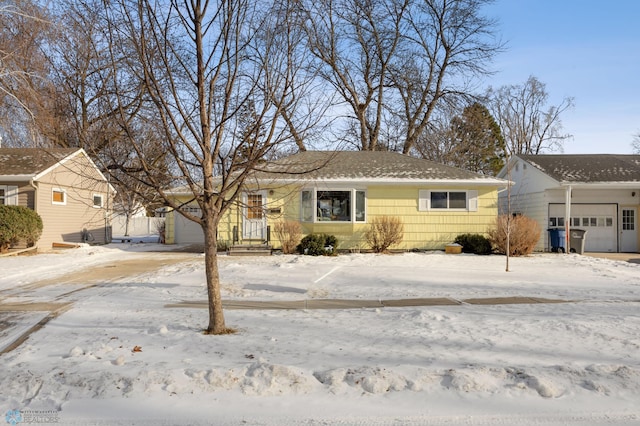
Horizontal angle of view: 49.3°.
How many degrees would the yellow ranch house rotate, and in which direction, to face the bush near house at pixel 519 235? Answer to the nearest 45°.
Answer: approximately 45° to its left

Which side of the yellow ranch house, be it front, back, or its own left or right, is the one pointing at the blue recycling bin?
left

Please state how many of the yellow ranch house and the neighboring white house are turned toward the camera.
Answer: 2

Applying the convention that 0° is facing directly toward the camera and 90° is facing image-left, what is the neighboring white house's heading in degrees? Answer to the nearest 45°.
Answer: approximately 0°
